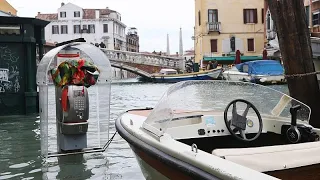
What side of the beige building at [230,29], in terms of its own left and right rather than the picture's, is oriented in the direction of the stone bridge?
right

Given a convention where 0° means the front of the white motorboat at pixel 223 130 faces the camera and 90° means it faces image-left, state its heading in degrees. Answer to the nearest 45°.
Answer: approximately 135°

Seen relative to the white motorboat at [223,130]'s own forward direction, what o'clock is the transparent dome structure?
The transparent dome structure is roughly at 12 o'clock from the white motorboat.

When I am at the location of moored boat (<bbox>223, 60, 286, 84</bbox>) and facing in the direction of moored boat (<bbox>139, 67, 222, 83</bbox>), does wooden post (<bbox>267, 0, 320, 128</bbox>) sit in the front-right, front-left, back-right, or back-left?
back-left

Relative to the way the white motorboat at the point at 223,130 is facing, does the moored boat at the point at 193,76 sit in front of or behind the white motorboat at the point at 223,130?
in front

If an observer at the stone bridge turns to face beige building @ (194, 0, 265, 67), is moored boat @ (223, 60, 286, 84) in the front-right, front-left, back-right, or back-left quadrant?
front-right

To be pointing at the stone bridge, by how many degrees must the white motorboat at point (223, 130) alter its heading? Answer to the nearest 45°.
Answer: approximately 45° to its right

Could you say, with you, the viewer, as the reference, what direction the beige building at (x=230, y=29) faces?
facing the viewer

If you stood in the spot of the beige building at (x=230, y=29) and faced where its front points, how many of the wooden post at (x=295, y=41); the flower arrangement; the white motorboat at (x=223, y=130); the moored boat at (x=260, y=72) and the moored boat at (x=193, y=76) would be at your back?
0

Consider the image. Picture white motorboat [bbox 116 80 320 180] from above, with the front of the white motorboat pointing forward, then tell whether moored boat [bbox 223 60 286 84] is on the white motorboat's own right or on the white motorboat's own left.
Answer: on the white motorboat's own right

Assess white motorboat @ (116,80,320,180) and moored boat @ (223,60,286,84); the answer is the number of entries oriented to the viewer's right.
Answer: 0

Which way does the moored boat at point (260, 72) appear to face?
to the viewer's left

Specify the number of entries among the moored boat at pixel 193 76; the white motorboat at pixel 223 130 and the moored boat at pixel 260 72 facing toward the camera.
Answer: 0

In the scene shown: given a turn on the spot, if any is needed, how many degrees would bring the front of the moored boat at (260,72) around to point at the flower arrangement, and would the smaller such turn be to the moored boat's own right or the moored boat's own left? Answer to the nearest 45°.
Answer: approximately 90° to the moored boat's own left

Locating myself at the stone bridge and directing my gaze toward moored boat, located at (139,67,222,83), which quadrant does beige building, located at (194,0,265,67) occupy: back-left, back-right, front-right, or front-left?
front-left

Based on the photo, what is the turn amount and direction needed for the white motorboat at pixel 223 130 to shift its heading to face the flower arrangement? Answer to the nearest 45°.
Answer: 0° — it already faces it

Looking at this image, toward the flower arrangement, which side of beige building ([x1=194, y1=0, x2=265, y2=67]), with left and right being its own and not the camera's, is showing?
front

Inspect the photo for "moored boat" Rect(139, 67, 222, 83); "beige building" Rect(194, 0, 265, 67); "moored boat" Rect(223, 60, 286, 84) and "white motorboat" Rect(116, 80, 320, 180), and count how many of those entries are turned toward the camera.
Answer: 1
